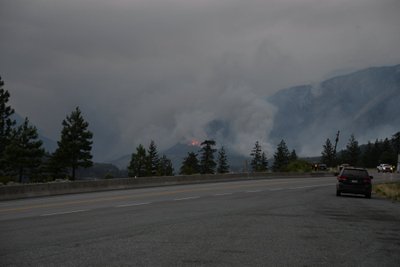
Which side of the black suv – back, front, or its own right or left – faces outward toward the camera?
back

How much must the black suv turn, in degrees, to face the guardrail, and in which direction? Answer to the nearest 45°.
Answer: approximately 90° to its left
